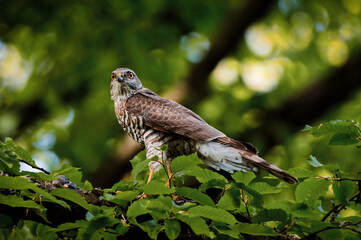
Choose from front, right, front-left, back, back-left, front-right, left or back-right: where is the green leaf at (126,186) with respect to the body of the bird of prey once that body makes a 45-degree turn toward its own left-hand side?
front-left

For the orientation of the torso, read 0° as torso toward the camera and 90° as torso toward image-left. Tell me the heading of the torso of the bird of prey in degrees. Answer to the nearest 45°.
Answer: approximately 90°

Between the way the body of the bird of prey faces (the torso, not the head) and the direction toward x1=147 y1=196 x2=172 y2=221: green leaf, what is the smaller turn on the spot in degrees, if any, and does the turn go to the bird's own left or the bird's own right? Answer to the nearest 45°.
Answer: approximately 90° to the bird's own left

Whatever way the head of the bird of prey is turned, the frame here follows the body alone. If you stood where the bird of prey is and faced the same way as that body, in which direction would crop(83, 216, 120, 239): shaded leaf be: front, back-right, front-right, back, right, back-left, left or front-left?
left

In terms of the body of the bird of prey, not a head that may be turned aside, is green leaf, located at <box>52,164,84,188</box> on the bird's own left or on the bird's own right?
on the bird's own left

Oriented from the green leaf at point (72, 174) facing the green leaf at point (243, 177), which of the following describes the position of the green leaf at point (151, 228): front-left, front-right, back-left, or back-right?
front-right

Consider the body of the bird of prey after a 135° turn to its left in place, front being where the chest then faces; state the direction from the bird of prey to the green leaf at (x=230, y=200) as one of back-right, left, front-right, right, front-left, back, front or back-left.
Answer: front-right

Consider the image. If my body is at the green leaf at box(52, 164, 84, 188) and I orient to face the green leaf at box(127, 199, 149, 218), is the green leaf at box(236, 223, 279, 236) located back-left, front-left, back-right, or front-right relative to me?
front-left

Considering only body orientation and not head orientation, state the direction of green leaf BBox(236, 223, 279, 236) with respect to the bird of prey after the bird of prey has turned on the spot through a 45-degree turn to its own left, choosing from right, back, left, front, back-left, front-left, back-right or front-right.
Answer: front-left

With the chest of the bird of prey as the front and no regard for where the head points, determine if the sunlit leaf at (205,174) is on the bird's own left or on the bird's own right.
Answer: on the bird's own left

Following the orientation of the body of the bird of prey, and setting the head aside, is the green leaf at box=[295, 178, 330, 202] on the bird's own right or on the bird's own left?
on the bird's own left

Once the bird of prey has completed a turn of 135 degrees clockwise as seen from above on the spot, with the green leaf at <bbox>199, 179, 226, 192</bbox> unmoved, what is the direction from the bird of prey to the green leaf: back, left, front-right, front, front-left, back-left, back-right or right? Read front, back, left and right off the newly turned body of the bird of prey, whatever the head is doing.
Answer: back-right

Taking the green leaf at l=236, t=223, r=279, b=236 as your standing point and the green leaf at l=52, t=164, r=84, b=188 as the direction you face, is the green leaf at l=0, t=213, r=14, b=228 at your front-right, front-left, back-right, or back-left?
front-left
